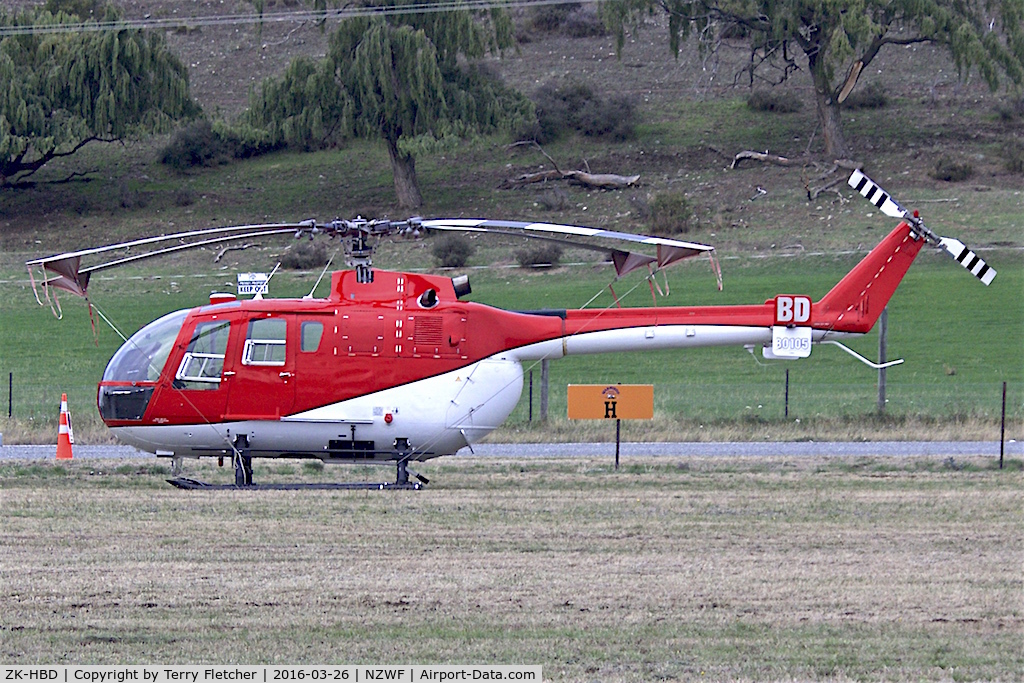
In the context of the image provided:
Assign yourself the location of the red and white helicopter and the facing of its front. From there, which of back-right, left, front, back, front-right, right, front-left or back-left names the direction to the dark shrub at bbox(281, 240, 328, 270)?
right

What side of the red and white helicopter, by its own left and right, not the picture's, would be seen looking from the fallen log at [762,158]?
right

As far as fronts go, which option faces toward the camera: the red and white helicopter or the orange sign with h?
the orange sign with h

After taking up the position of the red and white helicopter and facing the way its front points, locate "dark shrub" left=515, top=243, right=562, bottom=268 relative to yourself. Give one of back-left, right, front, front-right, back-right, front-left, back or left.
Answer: right

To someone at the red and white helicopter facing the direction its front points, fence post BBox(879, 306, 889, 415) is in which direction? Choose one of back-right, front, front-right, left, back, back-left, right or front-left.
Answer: back-right

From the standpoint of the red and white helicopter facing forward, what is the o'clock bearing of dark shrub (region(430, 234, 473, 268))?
The dark shrub is roughly at 3 o'clock from the red and white helicopter.

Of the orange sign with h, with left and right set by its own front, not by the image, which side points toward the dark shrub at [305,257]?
back

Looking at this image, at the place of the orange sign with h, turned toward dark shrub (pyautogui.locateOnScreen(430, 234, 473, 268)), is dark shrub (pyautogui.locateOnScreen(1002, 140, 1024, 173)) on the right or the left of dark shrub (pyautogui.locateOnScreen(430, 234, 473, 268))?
right

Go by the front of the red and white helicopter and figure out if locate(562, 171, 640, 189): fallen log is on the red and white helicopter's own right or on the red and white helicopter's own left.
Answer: on the red and white helicopter's own right

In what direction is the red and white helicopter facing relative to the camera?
to the viewer's left

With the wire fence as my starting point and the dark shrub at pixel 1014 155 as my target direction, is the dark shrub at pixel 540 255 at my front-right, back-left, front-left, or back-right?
front-left

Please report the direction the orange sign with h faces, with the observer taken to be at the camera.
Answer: facing the viewer

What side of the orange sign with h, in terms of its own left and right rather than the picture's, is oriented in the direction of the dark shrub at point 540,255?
back

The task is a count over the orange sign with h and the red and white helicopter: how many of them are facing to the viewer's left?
1

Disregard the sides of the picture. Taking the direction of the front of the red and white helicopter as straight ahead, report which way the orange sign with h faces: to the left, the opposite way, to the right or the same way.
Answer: to the left

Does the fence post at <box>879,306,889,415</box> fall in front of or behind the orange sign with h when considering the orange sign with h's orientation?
behind

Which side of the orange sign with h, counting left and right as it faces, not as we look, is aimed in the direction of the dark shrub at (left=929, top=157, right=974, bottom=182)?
back

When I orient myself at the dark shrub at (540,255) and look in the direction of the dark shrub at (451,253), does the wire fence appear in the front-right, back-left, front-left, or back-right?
back-left

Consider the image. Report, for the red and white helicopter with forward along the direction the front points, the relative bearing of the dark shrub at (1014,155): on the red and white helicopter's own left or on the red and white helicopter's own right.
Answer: on the red and white helicopter's own right
